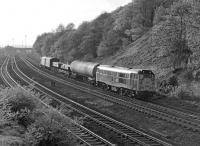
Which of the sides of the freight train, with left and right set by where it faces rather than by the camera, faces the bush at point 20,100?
right

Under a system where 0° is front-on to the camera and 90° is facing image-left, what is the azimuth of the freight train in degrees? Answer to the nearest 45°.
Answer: approximately 315°
